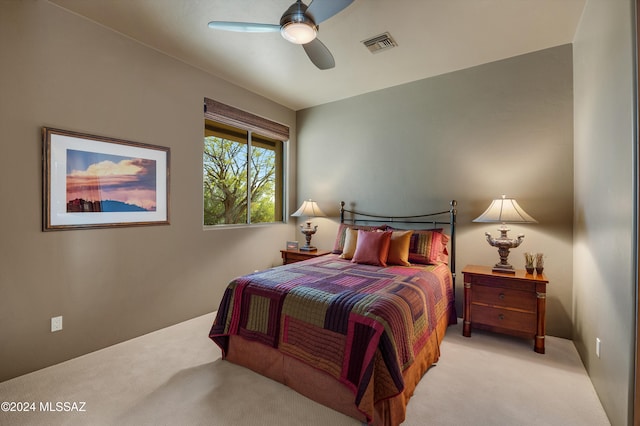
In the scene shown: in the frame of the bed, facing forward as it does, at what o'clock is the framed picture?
The framed picture is roughly at 2 o'clock from the bed.

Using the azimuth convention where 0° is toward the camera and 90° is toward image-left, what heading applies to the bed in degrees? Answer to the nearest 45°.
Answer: approximately 45°

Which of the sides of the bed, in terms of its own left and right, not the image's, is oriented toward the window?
right

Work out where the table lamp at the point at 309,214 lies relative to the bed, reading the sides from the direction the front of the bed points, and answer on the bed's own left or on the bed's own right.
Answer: on the bed's own right

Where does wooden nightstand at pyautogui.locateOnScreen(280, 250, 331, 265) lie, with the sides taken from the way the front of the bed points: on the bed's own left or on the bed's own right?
on the bed's own right

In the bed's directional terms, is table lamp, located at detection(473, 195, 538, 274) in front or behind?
behind
